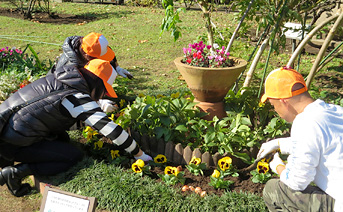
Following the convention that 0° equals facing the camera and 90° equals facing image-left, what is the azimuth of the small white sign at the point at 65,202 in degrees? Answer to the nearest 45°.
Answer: approximately 0°

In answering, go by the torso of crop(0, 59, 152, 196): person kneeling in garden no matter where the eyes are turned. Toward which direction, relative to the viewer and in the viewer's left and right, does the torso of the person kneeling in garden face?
facing to the right of the viewer

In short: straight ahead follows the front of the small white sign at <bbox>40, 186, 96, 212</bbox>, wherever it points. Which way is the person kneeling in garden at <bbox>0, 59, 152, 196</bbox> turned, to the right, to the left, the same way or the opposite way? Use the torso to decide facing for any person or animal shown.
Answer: to the left

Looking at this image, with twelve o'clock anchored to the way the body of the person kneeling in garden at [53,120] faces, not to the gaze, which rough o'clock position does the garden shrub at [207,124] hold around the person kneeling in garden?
The garden shrub is roughly at 12 o'clock from the person kneeling in garden.

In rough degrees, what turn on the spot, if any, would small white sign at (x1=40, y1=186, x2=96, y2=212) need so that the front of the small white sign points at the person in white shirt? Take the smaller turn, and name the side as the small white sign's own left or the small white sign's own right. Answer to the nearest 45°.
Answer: approximately 90° to the small white sign's own left

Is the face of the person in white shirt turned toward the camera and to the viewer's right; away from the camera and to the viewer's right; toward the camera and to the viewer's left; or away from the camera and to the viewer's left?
away from the camera and to the viewer's left

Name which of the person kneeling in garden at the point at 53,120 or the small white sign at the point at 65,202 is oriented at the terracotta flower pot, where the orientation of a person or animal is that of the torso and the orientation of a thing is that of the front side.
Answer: the person kneeling in garden

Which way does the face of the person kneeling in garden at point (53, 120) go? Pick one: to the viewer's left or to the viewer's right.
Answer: to the viewer's right

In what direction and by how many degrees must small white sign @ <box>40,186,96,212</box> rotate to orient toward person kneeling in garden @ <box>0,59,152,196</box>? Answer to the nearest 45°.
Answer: approximately 180°
